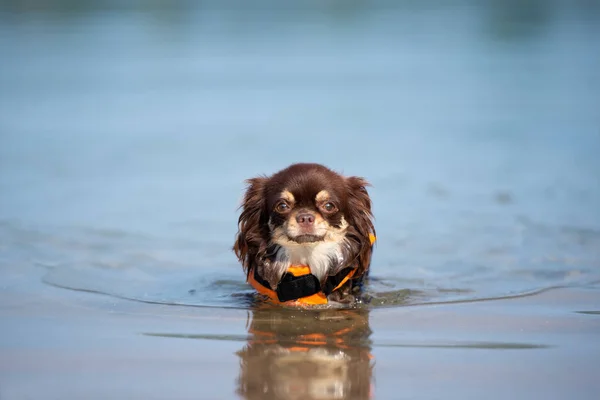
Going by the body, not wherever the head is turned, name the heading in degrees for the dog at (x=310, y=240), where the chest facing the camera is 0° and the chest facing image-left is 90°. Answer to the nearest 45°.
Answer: approximately 0°
